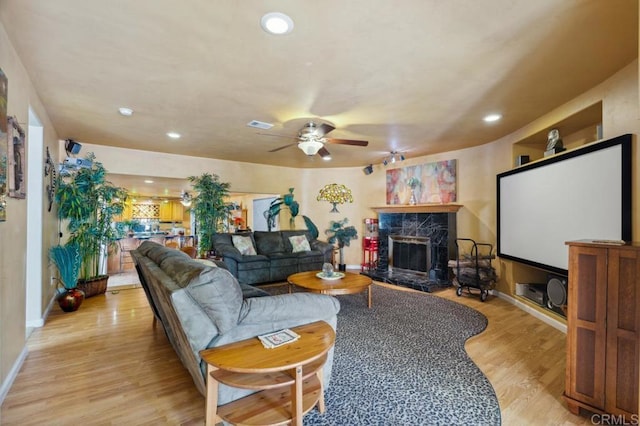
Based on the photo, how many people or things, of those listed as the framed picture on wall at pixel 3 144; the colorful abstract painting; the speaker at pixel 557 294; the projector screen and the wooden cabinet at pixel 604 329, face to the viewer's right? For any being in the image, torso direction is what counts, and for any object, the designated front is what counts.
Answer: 1

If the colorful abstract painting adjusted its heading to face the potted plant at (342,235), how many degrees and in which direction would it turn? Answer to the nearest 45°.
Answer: approximately 45° to its right

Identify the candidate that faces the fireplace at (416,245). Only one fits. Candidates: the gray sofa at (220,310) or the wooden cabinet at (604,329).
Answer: the gray sofa

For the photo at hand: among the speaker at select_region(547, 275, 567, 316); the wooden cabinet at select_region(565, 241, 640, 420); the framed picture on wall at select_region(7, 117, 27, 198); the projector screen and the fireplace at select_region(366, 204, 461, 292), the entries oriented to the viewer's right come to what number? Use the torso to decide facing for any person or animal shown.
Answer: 1

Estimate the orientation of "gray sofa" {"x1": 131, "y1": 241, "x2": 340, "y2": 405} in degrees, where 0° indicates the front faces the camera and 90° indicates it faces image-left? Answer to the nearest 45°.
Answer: approximately 225°

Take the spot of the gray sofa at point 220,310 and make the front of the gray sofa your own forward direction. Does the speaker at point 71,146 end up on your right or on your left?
on your left

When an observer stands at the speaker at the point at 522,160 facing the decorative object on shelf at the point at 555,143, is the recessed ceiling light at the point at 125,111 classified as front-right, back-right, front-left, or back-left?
front-right

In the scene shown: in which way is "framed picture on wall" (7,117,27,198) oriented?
to the viewer's right

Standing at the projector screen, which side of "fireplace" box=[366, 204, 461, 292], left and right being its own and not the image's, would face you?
left

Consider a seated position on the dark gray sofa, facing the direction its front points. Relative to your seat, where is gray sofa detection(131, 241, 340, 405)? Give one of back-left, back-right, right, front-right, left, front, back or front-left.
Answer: front-right

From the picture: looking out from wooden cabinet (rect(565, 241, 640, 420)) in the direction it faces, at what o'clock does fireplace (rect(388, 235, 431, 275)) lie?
The fireplace is roughly at 3 o'clock from the wooden cabinet.

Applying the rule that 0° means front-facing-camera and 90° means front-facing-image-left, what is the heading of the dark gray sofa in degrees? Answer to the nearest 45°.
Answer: approximately 315°

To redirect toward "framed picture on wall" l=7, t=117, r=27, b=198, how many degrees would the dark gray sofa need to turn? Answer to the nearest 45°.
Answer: approximately 90° to its right

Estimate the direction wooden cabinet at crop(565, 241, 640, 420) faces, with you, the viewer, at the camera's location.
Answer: facing the viewer and to the left of the viewer

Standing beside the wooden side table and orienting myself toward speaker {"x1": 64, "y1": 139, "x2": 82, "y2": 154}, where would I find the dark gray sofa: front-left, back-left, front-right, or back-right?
front-right

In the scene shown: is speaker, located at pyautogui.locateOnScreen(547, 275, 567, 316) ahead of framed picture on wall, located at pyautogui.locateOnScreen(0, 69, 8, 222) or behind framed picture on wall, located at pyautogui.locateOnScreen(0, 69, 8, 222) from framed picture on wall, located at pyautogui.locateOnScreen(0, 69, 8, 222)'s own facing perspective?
ahead

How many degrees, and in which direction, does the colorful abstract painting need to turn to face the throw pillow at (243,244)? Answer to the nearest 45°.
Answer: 0° — it already faces it

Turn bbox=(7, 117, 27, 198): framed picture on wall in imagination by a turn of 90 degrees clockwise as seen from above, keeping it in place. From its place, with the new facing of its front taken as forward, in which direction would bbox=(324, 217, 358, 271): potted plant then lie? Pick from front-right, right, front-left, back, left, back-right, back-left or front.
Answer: left

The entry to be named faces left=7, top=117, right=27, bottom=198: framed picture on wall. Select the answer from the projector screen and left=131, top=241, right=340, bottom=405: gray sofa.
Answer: the projector screen

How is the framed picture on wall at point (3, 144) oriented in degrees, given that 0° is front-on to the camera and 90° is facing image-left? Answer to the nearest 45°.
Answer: approximately 270°

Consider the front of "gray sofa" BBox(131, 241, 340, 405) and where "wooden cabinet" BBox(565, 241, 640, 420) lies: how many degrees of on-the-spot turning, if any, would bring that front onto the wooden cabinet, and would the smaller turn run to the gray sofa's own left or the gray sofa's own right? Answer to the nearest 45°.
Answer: approximately 45° to the gray sofa's own right
